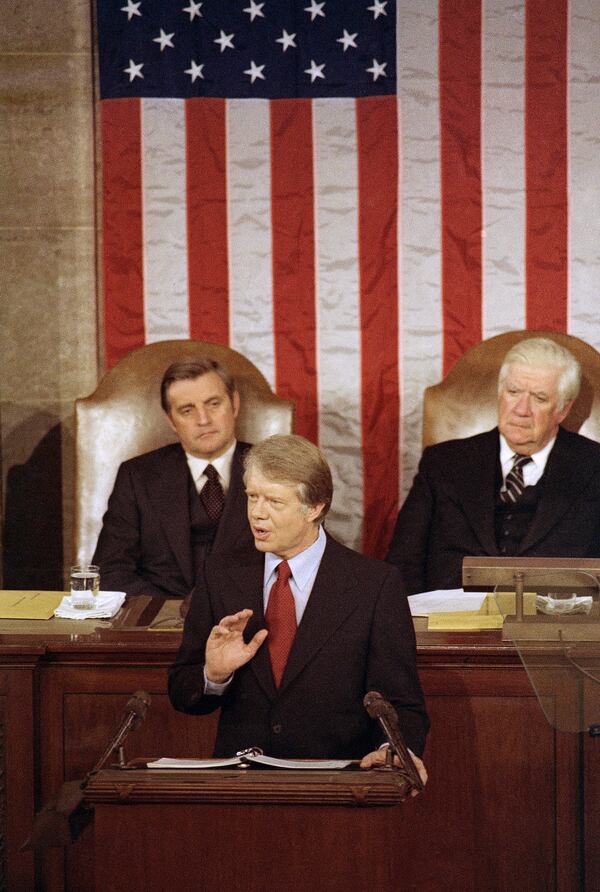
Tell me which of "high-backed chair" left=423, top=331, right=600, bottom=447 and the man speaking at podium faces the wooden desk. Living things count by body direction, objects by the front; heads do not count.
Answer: the high-backed chair

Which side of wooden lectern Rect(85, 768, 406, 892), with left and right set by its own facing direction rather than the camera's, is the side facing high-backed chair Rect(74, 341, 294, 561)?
back

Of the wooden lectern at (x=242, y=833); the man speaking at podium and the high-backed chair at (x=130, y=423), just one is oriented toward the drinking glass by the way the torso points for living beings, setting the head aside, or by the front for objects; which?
the high-backed chair

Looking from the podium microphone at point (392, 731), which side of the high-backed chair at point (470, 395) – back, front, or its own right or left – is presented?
front

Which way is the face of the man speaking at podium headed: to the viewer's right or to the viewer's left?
to the viewer's left

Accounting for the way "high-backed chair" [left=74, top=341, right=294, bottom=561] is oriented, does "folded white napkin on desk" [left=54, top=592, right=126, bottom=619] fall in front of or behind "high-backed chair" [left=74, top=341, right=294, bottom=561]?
in front

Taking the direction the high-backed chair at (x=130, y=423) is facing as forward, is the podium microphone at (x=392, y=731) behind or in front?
in front

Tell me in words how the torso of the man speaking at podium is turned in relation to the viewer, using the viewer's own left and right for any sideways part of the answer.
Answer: facing the viewer and to the left of the viewer

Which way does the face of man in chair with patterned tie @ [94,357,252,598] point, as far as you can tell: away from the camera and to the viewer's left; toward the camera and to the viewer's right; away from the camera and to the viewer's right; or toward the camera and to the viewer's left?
toward the camera and to the viewer's right

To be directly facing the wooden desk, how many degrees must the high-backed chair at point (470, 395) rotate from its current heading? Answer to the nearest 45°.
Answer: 0° — it already faces it
